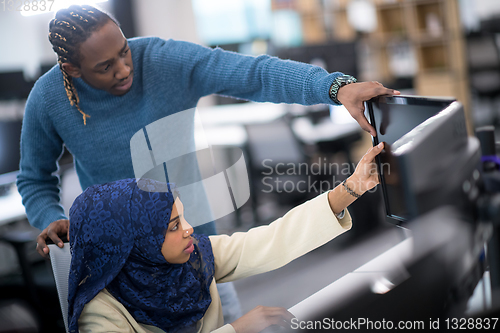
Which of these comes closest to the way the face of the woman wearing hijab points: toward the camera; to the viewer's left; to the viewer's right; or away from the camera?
to the viewer's right

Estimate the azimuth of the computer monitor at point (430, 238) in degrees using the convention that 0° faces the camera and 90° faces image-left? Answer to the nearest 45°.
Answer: approximately 135°

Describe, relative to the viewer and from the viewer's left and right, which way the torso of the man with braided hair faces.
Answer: facing the viewer and to the right of the viewer

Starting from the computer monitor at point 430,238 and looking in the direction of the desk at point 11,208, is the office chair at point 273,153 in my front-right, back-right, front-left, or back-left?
front-right

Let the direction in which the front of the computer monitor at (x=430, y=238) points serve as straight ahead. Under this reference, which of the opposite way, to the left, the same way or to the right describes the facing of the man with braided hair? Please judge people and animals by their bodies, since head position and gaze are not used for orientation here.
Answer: the opposite way

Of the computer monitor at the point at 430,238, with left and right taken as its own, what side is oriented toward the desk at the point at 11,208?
front

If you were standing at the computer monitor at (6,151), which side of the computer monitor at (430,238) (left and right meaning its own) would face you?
front

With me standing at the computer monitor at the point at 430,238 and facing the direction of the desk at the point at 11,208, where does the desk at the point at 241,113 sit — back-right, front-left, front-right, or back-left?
front-right
